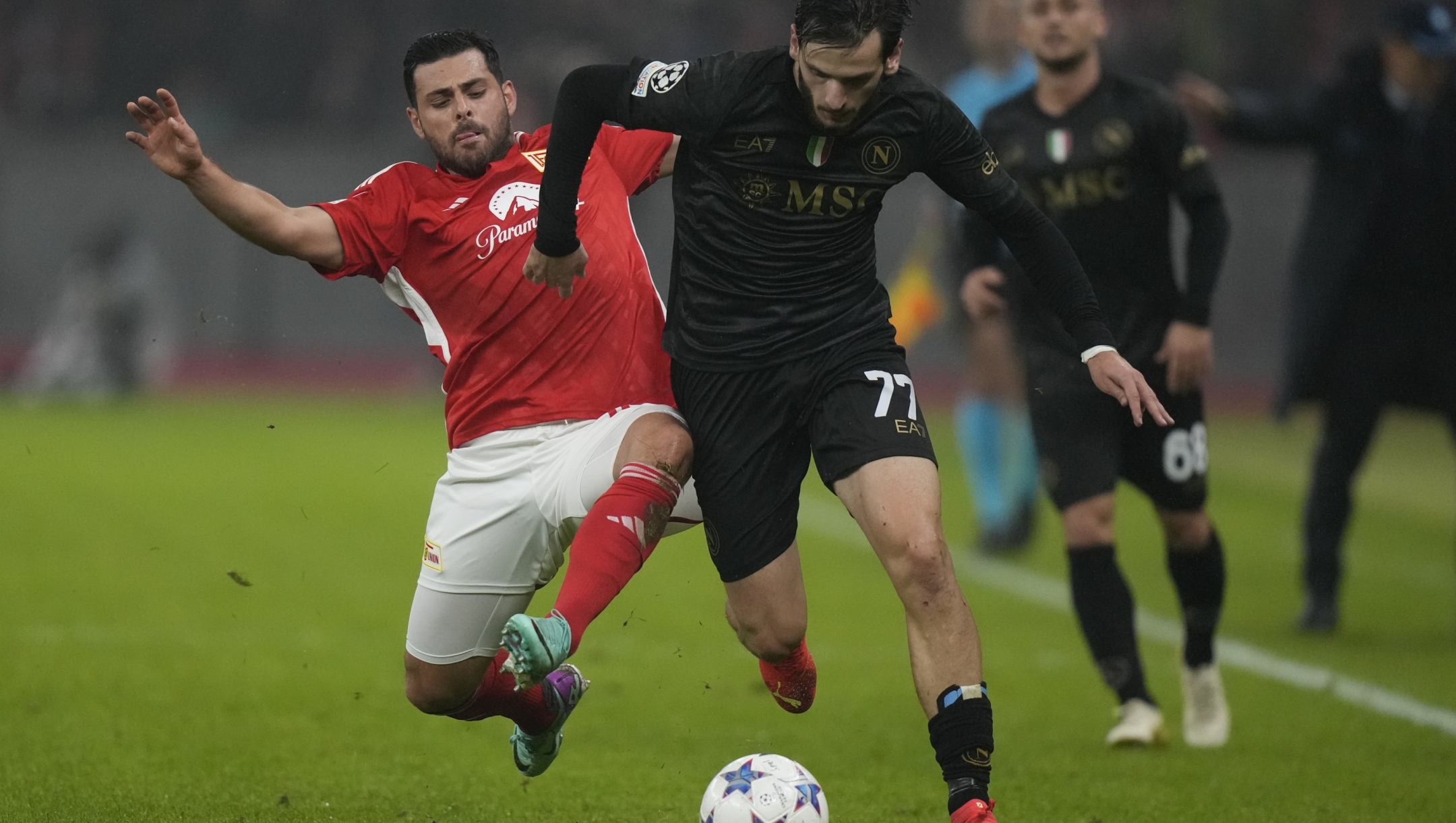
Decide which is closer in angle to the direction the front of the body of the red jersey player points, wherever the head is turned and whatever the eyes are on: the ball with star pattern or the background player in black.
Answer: the ball with star pattern

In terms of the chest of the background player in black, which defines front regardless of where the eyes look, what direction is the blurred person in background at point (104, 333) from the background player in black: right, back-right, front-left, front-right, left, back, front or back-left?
back-right

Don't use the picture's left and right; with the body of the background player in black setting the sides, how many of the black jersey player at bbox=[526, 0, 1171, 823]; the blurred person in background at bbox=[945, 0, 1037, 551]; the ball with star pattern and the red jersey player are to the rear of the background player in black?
1

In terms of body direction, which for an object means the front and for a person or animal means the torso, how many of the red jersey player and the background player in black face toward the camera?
2

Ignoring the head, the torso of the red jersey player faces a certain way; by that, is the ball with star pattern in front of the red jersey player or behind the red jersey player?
in front

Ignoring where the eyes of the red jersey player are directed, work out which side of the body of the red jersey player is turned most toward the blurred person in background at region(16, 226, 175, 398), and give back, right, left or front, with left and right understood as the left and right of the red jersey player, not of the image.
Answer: back

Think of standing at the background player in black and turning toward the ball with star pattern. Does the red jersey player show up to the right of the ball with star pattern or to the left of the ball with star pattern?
right

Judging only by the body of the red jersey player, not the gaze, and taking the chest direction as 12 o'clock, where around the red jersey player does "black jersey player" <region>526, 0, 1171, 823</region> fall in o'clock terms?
The black jersey player is roughly at 10 o'clock from the red jersey player.

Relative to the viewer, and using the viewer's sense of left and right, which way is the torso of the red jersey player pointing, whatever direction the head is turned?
facing the viewer

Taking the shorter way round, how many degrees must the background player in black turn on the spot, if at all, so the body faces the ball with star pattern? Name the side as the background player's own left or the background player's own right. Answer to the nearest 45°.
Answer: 0° — they already face it

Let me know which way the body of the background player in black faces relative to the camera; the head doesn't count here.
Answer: toward the camera
